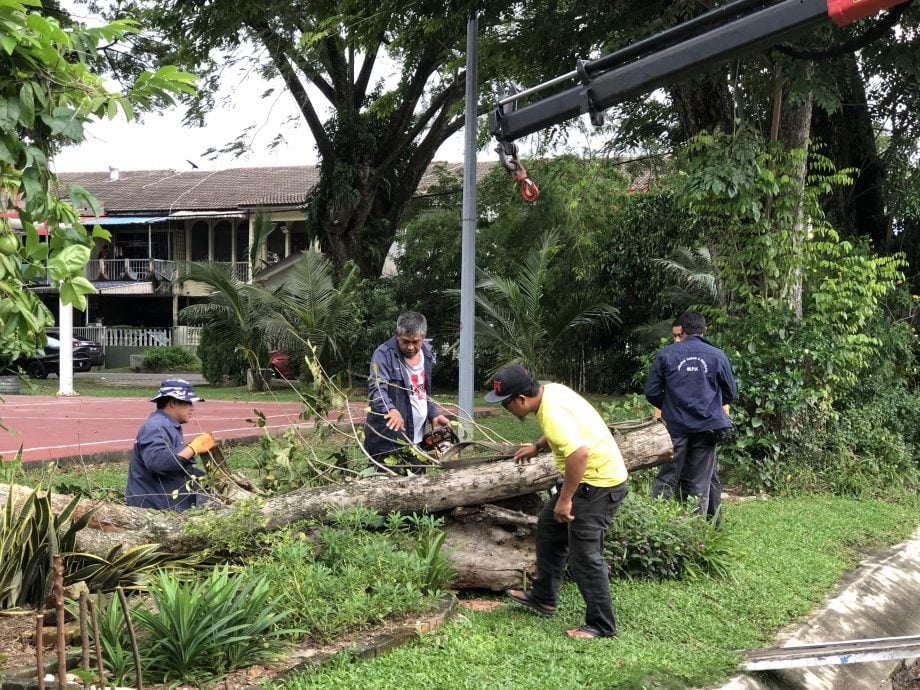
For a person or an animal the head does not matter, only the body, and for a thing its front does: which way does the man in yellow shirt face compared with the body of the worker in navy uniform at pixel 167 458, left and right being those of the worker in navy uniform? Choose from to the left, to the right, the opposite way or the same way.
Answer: the opposite way

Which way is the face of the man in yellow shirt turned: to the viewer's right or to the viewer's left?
to the viewer's left

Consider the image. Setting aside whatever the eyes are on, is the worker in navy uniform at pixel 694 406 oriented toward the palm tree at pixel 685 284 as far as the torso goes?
yes

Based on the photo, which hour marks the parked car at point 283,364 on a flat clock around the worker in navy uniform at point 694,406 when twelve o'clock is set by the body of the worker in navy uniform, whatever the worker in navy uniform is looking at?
The parked car is roughly at 11 o'clock from the worker in navy uniform.

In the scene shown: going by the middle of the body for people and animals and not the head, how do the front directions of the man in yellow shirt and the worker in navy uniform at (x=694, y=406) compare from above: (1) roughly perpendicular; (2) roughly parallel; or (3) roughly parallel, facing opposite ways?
roughly perpendicular

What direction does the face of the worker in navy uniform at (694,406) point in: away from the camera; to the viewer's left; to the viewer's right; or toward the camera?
away from the camera

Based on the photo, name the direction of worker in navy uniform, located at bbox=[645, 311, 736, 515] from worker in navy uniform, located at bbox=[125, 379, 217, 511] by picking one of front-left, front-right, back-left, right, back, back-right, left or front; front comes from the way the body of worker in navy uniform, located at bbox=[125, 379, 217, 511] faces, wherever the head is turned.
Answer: front

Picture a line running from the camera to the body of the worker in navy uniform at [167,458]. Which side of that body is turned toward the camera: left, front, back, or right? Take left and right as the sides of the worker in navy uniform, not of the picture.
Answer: right

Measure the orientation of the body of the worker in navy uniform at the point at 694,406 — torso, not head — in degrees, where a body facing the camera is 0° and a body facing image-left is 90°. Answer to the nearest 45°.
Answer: approximately 180°

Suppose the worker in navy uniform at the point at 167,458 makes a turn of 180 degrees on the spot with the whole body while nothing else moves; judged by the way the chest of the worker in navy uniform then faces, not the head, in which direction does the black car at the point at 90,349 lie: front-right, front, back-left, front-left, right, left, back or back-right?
right

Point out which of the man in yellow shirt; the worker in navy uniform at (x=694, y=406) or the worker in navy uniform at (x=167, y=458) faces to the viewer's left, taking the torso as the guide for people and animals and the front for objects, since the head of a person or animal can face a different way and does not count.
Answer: the man in yellow shirt

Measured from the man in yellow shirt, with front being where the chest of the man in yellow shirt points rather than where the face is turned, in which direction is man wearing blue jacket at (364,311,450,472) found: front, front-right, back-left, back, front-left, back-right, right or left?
front-right

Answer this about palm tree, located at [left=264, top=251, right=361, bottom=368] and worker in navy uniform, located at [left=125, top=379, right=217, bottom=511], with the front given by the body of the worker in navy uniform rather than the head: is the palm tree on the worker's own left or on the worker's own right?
on the worker's own left

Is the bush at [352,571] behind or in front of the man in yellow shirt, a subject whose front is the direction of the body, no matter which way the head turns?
in front

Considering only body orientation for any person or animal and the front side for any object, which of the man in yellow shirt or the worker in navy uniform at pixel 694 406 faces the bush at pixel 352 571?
the man in yellow shirt

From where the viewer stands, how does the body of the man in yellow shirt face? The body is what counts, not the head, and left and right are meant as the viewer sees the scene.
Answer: facing to the left of the viewer

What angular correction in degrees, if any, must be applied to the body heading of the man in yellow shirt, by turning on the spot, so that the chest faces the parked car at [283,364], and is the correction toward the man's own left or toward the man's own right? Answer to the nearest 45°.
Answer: approximately 90° to the man's own right

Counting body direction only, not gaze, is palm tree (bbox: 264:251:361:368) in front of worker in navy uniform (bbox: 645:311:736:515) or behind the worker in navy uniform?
in front
